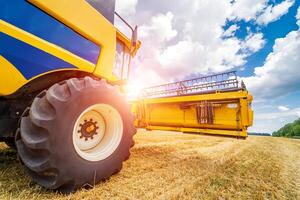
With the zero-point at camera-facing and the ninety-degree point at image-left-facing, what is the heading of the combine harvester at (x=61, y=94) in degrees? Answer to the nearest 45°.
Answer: approximately 225°
